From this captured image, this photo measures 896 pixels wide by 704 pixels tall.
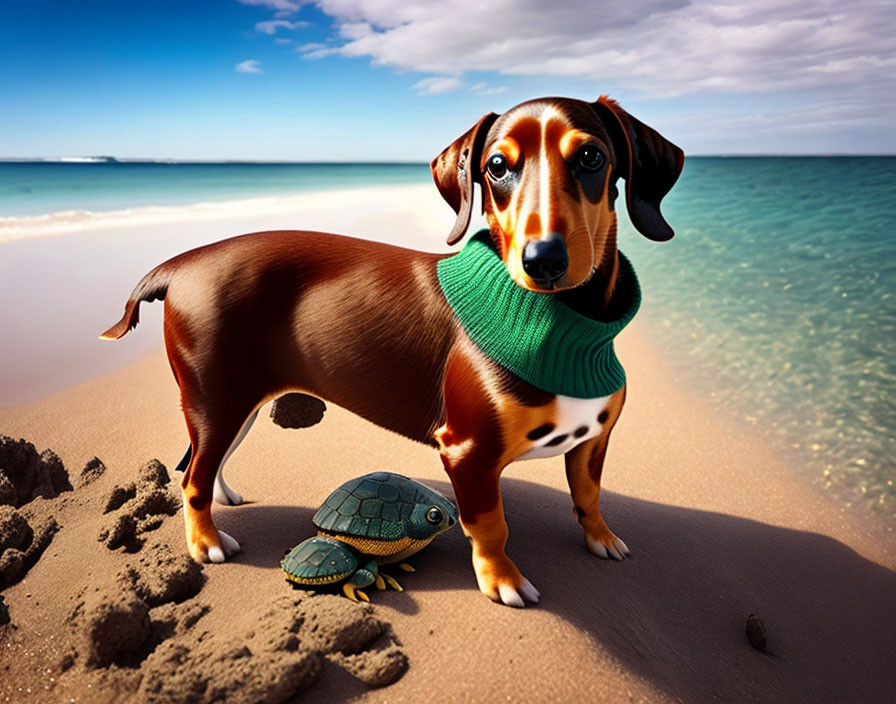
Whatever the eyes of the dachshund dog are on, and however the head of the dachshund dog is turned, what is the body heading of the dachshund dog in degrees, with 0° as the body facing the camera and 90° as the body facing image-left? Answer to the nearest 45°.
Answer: approximately 315°

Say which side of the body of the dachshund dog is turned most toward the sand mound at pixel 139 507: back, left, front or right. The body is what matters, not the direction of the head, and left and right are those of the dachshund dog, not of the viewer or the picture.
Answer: back

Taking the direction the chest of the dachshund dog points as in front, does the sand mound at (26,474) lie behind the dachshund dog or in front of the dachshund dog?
behind

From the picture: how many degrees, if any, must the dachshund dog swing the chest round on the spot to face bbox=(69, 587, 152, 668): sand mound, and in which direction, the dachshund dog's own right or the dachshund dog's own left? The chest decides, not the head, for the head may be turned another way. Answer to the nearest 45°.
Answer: approximately 135° to the dachshund dog's own right

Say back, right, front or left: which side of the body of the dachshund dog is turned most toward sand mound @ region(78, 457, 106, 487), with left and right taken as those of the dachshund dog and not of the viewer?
back

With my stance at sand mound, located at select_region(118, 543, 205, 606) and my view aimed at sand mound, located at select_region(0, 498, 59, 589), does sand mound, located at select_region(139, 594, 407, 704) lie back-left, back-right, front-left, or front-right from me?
back-left

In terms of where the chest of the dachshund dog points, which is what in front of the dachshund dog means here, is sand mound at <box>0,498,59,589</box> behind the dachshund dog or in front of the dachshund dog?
behind
